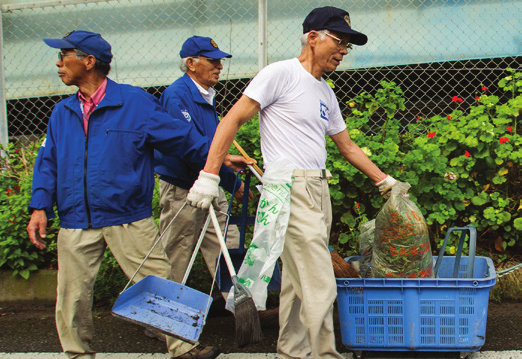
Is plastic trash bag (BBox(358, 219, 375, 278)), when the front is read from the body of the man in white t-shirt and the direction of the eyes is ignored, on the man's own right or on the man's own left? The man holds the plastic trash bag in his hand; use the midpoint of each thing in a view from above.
on the man's own left

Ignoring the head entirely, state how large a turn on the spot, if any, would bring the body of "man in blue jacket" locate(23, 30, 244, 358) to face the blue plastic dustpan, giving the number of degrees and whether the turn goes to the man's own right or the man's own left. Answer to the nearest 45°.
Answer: approximately 90° to the man's own left

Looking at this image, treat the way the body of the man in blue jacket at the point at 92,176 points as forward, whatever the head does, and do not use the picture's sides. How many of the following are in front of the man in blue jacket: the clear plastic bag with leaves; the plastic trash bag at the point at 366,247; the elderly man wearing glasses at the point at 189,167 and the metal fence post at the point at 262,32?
0

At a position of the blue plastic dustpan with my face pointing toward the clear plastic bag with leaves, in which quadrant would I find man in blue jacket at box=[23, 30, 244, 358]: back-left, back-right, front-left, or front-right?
back-left

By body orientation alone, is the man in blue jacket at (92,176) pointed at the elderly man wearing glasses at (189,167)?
no

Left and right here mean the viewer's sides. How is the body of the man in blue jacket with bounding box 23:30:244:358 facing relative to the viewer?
facing the viewer and to the left of the viewer

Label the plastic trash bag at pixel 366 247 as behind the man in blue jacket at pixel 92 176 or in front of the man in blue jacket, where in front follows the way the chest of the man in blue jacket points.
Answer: behind

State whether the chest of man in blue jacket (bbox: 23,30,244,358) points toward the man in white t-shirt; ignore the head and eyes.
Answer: no

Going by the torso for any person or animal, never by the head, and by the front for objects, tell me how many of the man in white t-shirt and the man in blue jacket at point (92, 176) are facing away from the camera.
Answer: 0

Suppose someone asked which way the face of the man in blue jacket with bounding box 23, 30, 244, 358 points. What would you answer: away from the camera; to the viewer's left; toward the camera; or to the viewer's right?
to the viewer's left
